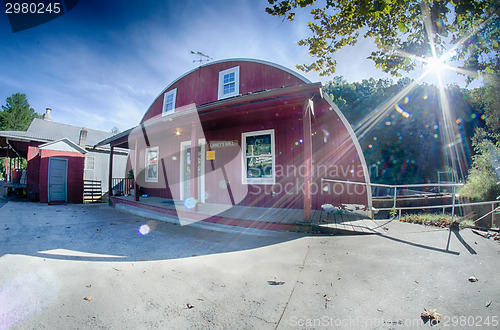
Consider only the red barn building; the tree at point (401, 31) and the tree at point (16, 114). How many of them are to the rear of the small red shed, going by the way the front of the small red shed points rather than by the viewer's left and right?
1

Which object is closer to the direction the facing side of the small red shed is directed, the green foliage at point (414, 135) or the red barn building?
the red barn building

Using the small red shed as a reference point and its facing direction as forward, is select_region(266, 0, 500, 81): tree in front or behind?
in front

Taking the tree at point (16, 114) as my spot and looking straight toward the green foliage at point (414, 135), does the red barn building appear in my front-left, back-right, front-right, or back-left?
front-right

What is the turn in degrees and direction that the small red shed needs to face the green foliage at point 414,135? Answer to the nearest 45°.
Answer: approximately 90° to its left

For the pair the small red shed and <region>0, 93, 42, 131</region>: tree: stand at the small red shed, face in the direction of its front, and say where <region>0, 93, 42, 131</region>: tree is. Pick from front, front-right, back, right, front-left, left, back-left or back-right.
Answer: back

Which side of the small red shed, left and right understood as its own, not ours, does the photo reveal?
front
